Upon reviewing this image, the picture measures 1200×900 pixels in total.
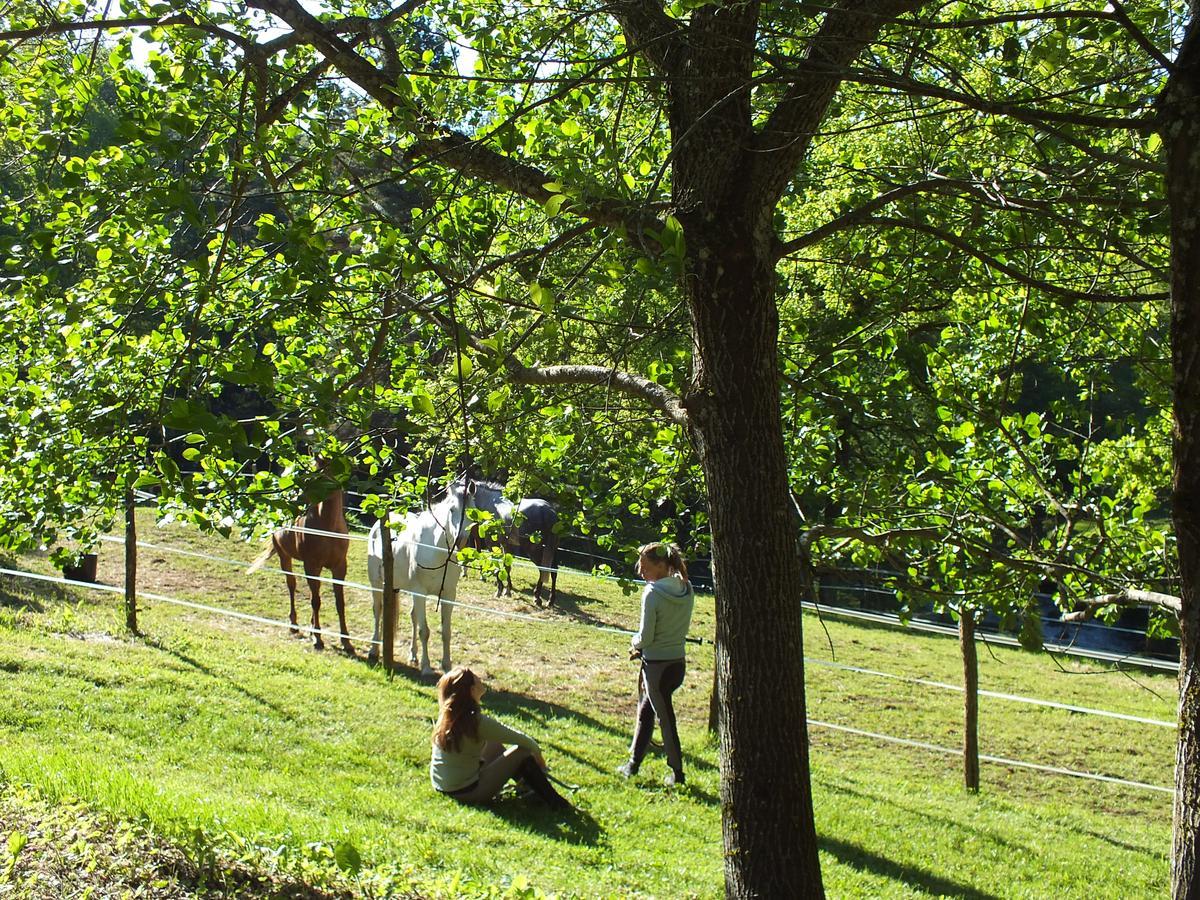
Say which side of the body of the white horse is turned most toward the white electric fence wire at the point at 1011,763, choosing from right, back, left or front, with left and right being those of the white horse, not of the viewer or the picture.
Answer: front

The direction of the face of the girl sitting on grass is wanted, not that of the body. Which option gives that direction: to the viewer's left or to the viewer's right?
to the viewer's right

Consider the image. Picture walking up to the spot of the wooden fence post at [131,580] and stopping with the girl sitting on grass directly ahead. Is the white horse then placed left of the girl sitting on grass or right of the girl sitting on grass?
left

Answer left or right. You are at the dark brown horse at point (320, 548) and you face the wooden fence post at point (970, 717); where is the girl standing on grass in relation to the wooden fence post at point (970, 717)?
right

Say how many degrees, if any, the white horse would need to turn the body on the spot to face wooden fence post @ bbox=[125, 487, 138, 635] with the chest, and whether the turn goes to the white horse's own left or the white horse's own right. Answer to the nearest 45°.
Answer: approximately 135° to the white horse's own right
